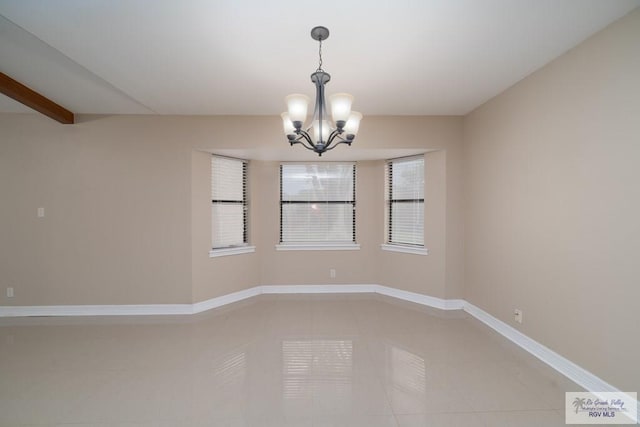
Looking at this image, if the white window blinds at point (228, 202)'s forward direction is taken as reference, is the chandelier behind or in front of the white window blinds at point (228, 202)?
in front

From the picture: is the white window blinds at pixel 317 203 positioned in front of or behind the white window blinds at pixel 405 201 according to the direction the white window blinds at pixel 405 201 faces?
in front

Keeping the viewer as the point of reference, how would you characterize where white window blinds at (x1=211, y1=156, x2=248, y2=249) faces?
facing the viewer and to the right of the viewer

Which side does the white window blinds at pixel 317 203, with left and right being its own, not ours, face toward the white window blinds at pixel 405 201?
left

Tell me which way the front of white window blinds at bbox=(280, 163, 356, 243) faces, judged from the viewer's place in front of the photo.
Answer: facing the viewer

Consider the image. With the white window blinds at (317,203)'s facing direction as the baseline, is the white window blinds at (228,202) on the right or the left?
on its right

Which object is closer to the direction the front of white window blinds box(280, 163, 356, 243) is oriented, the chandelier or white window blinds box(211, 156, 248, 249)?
the chandelier

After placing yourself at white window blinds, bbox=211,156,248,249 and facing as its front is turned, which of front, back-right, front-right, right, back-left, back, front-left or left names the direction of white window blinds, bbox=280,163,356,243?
front-left

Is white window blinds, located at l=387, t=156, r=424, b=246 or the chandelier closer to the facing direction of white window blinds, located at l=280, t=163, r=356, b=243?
the chandelier

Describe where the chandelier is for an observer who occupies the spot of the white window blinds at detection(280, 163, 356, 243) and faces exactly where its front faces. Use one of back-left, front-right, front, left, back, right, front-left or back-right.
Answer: front

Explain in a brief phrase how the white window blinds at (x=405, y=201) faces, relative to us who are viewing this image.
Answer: facing the viewer and to the left of the viewer

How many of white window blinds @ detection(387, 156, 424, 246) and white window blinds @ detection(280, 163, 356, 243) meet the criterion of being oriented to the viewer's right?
0

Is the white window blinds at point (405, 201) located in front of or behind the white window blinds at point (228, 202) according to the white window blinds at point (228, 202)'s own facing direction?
in front

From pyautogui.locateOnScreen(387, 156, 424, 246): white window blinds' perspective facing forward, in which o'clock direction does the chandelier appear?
The chandelier is roughly at 11 o'clock from the white window blinds.
